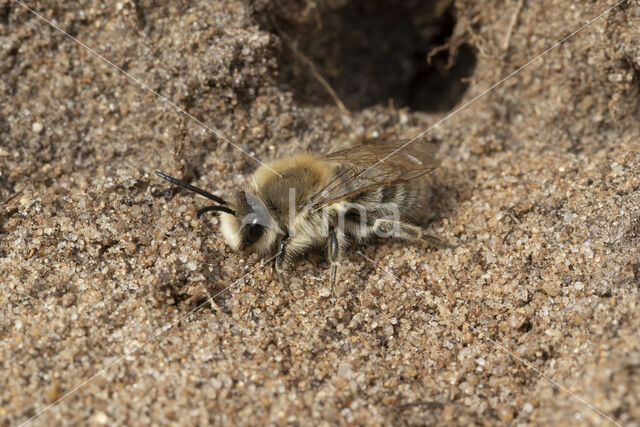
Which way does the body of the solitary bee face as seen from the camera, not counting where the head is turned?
to the viewer's left
